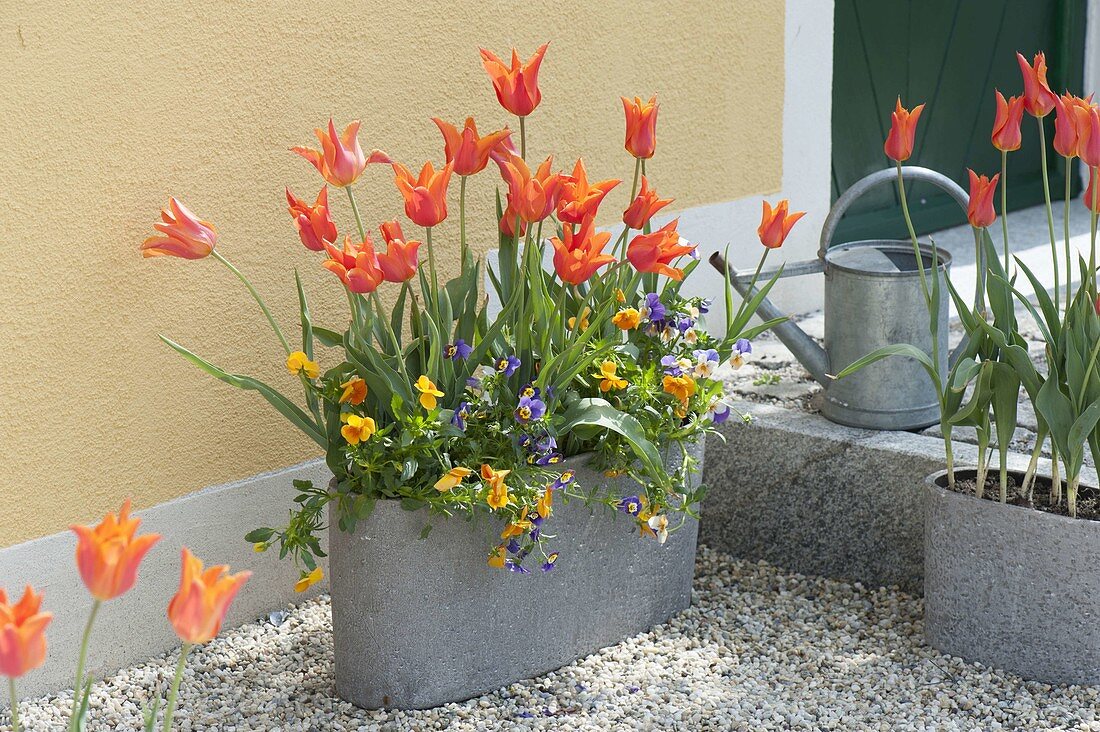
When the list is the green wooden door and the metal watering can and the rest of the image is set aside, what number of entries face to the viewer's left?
1

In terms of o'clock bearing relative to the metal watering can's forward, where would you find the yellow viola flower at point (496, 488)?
The yellow viola flower is roughly at 10 o'clock from the metal watering can.

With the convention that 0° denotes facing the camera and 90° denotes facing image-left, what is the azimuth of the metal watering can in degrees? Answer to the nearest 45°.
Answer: approximately 90°

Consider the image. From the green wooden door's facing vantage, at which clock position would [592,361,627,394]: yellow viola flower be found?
The yellow viola flower is roughly at 2 o'clock from the green wooden door.

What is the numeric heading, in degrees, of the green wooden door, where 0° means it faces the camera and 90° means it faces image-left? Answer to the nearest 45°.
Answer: approximately 315°

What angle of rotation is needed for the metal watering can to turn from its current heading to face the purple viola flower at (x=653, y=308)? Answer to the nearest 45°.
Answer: approximately 45° to its left

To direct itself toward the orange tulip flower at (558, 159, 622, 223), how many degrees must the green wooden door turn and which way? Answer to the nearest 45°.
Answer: approximately 45° to its right

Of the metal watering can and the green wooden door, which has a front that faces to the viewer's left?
the metal watering can

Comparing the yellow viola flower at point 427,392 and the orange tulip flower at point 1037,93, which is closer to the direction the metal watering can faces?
the yellow viola flower

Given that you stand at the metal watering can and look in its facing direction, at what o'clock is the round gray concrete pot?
The round gray concrete pot is roughly at 8 o'clock from the metal watering can.

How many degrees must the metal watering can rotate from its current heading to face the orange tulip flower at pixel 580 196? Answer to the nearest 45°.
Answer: approximately 45° to its left

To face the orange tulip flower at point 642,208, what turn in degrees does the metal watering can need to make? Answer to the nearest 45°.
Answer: approximately 45° to its left
